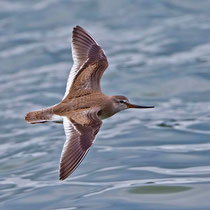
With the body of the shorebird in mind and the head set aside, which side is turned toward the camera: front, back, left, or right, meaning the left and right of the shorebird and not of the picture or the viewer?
right
